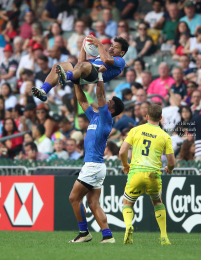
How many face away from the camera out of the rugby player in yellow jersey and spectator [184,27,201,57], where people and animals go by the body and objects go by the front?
1

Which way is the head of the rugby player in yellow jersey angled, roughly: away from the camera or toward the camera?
away from the camera

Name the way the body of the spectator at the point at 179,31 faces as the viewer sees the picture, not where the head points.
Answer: toward the camera

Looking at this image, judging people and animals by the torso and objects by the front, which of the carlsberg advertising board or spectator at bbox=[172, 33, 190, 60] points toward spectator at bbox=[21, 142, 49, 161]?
spectator at bbox=[172, 33, 190, 60]

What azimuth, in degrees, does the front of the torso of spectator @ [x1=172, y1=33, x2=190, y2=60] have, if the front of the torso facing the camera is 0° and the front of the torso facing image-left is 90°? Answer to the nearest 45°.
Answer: approximately 45°

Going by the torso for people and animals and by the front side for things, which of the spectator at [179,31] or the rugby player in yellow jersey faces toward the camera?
the spectator

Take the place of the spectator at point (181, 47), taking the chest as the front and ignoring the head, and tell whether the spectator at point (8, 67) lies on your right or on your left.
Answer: on your right

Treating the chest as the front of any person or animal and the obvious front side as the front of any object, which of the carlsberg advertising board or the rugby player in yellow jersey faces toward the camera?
the carlsberg advertising board

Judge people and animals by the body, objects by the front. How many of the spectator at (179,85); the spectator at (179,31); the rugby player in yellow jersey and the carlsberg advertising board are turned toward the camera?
3

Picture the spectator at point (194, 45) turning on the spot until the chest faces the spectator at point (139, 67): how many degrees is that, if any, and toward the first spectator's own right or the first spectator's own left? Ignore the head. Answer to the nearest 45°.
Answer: approximately 45° to the first spectator's own right

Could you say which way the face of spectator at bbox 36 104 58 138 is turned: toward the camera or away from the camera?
toward the camera

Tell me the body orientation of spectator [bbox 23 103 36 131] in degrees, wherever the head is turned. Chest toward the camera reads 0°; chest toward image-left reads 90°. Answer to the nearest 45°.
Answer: approximately 45°

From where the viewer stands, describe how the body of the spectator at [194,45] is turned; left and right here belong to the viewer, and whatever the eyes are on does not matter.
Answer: facing the viewer and to the left of the viewer

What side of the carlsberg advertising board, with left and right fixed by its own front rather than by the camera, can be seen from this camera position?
front

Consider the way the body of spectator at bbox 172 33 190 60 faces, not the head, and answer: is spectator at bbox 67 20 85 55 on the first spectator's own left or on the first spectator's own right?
on the first spectator's own right
